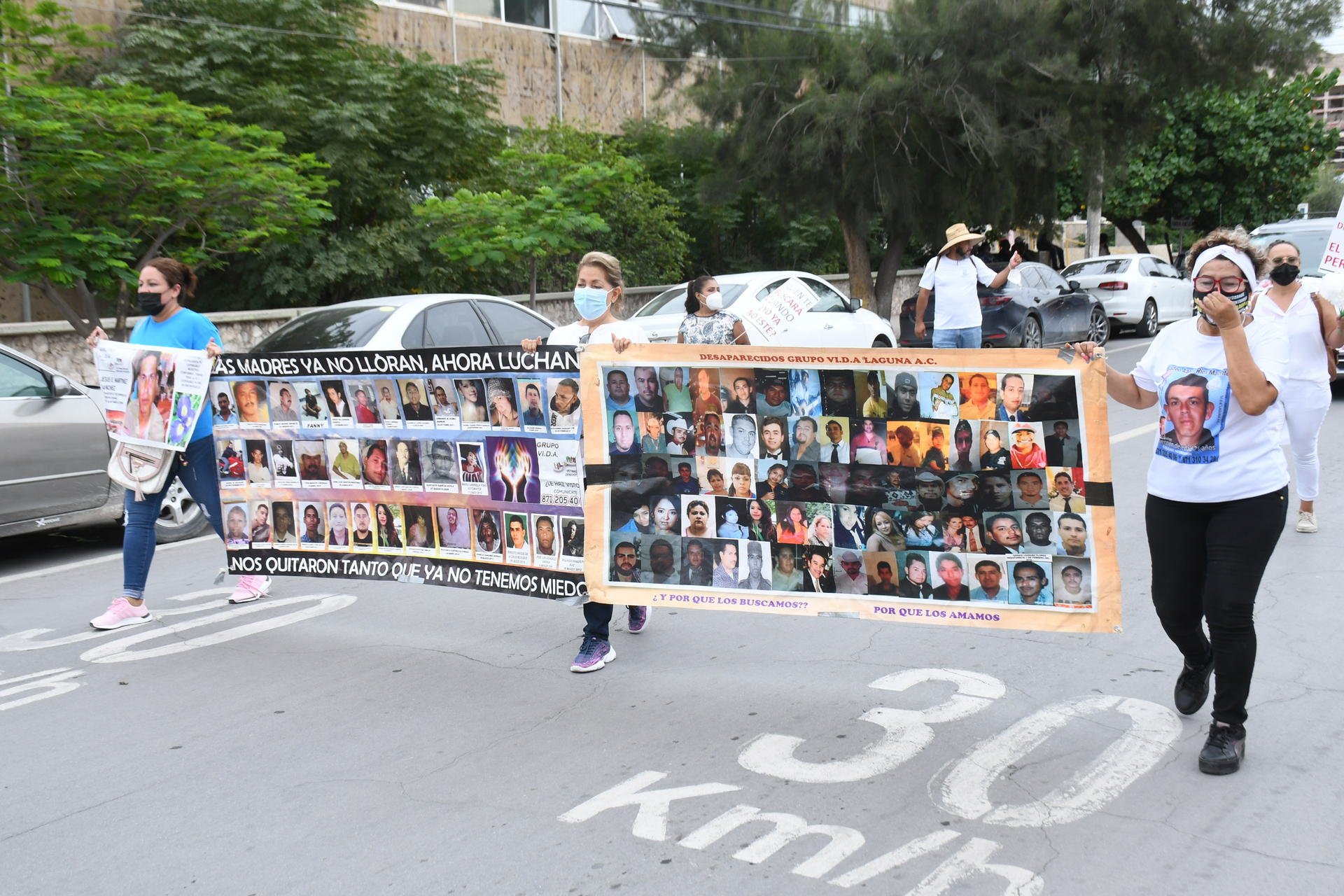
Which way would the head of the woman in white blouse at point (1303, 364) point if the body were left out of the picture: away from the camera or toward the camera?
toward the camera

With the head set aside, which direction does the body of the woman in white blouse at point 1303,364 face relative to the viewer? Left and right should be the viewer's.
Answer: facing the viewer

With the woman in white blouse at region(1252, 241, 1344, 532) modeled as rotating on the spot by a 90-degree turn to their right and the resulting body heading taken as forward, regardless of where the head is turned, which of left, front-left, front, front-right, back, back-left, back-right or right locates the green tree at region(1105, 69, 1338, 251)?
right

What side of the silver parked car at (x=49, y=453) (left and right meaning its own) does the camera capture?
right

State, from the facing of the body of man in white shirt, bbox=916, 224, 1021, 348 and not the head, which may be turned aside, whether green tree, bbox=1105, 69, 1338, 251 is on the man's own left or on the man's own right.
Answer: on the man's own left

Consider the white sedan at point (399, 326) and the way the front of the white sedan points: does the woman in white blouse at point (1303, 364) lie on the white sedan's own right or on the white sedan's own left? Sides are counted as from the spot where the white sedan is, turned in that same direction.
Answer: on the white sedan's own right

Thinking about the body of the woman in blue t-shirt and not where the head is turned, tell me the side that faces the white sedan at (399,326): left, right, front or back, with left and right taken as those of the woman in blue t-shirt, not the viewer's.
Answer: back

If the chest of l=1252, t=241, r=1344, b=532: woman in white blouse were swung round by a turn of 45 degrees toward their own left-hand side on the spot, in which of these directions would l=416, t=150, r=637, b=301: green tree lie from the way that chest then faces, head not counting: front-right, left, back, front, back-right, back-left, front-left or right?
back

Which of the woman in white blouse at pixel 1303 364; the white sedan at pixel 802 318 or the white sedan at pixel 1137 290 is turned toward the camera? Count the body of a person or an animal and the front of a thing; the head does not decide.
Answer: the woman in white blouse

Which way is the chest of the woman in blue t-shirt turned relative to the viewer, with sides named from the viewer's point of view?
facing the viewer and to the left of the viewer

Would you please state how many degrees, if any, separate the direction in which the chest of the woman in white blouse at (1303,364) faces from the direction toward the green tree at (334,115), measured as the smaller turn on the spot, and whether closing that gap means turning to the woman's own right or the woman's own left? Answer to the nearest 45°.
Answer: approximately 135° to the woman's own right
